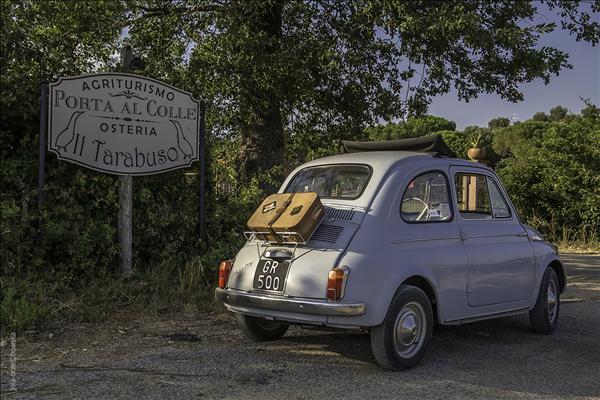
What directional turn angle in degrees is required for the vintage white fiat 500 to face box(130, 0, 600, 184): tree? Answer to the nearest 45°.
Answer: approximately 45° to its left

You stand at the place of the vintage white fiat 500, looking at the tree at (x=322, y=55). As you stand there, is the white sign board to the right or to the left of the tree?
left

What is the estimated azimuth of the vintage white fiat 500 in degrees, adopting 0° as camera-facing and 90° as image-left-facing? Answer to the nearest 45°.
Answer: approximately 225°

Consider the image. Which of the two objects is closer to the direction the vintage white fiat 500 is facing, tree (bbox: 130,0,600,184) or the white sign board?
the tree

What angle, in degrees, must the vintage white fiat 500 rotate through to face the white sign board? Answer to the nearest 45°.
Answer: approximately 90° to its left
